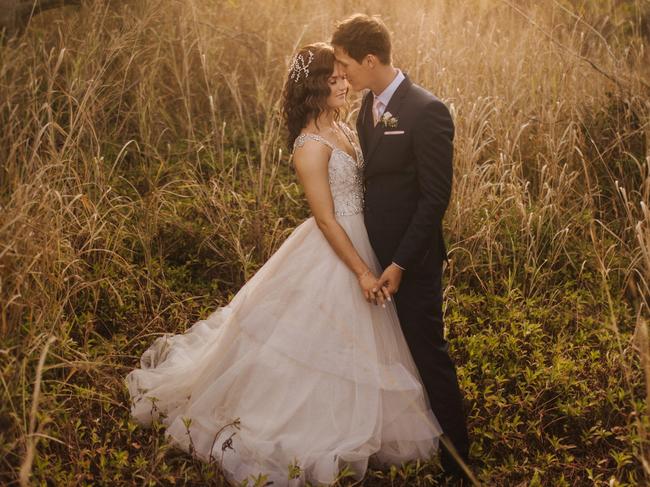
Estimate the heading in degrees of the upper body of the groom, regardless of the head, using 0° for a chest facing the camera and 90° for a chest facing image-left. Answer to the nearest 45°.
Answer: approximately 45°
